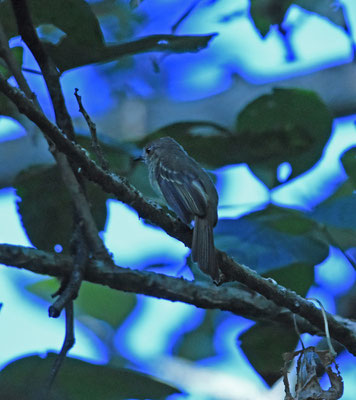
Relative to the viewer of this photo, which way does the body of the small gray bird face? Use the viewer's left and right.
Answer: facing away from the viewer and to the left of the viewer
